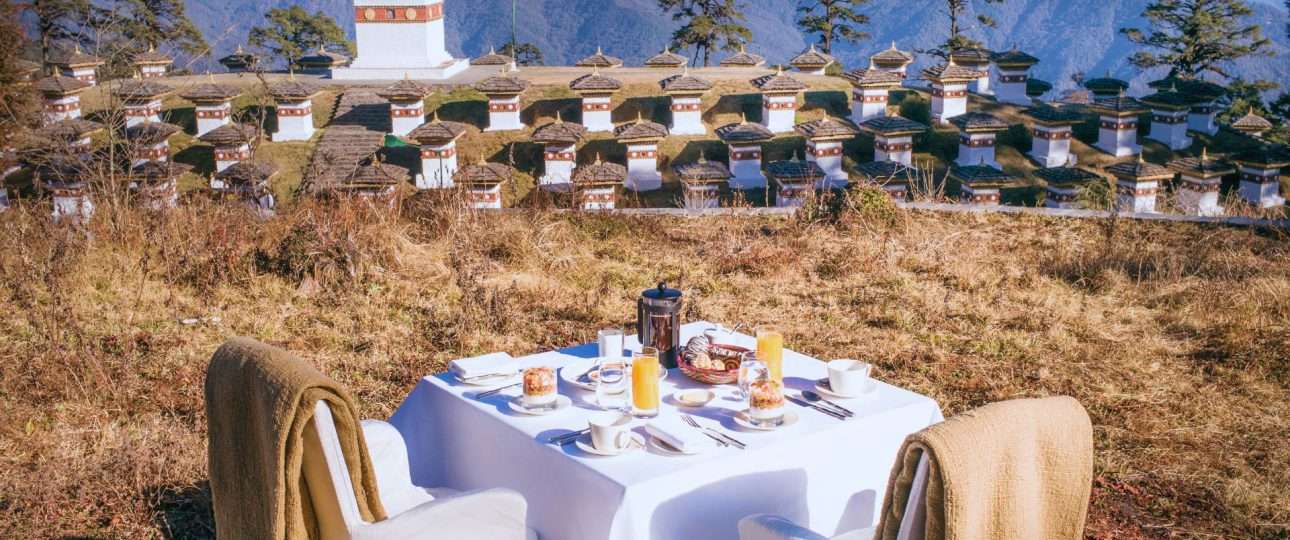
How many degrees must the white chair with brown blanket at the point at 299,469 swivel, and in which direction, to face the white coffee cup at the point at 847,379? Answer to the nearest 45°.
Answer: approximately 45° to its right

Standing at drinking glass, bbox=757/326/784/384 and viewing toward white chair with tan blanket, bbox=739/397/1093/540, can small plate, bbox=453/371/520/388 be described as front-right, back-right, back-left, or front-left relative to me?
back-right

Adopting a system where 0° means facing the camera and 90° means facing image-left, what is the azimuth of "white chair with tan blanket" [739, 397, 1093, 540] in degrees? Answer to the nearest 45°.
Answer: approximately 135°

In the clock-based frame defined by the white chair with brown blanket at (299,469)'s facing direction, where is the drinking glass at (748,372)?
The drinking glass is roughly at 1 o'clock from the white chair with brown blanket.

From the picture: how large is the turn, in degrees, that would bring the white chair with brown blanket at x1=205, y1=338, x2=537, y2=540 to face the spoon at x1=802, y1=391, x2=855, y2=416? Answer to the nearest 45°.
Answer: approximately 45° to its right

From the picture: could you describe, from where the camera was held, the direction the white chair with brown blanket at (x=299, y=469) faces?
facing away from the viewer and to the right of the viewer

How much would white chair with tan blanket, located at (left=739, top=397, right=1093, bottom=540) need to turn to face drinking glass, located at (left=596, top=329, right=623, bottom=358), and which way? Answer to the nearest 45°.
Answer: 0° — it already faces it

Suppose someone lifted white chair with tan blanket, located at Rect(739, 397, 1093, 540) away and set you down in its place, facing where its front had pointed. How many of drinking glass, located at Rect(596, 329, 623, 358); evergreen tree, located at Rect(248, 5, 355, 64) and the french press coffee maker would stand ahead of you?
3
